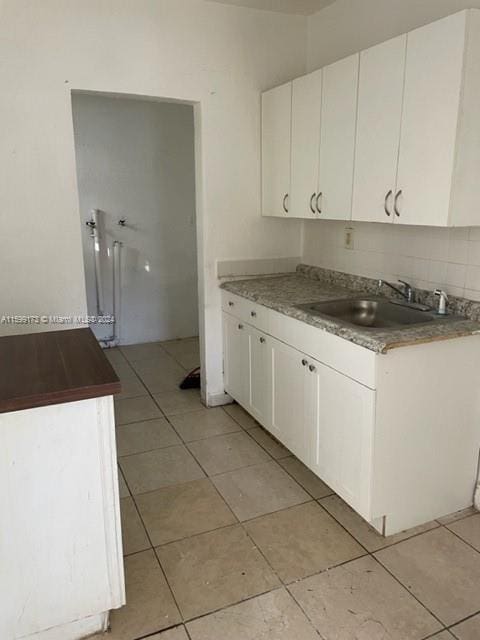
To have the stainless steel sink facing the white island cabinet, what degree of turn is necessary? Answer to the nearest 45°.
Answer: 0° — it already faces it

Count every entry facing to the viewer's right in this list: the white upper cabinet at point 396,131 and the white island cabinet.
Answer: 1

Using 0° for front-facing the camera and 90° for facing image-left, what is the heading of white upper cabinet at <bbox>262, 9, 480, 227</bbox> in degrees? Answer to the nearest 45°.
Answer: approximately 45°

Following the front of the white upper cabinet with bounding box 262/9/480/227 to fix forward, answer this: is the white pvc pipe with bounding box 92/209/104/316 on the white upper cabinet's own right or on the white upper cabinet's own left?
on the white upper cabinet's own right

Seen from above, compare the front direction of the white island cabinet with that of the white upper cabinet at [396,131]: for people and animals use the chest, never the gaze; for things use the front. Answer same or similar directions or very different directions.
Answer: very different directions

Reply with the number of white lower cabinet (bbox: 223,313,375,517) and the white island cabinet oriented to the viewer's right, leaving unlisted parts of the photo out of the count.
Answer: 1

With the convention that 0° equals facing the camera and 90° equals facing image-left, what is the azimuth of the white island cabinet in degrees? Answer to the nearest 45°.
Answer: approximately 270°

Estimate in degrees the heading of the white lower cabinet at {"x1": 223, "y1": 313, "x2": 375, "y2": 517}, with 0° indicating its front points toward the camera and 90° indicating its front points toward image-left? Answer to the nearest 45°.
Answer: approximately 45°

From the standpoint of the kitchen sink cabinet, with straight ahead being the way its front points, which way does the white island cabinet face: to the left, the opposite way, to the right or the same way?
the opposite way
